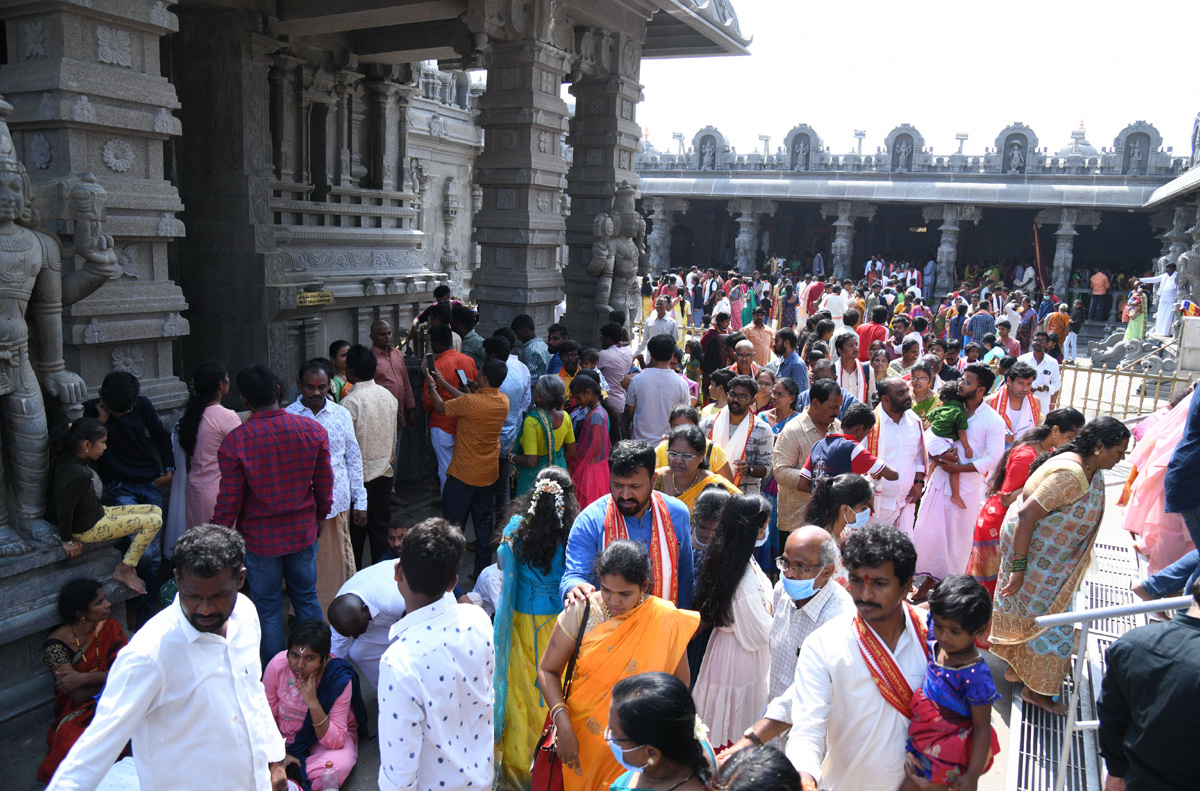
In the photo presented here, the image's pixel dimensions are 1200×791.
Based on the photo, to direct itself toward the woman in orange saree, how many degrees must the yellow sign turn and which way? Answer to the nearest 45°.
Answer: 0° — it already faces them

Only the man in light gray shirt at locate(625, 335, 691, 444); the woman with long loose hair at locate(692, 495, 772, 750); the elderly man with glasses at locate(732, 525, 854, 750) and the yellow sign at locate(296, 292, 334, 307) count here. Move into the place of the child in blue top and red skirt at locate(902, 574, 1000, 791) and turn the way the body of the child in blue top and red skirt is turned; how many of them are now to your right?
4

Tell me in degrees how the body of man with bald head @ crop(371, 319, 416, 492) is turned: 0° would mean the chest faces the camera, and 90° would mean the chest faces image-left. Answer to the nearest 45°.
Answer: approximately 315°

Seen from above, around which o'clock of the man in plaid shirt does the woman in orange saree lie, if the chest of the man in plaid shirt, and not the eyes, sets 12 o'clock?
The woman in orange saree is roughly at 5 o'clock from the man in plaid shirt.

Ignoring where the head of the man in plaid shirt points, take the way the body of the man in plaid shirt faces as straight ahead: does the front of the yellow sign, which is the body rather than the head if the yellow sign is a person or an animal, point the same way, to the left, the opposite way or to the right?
the opposite way

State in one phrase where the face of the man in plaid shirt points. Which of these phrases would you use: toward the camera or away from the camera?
away from the camera

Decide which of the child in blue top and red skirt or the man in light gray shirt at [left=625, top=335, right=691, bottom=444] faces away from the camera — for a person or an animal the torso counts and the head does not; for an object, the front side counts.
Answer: the man in light gray shirt

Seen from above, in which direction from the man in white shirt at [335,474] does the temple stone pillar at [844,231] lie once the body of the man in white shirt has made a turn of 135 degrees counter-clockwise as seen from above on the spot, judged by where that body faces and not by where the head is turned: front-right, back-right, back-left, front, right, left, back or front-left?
front

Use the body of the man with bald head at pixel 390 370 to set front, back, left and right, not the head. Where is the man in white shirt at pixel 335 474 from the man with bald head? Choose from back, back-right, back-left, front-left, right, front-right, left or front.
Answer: front-right

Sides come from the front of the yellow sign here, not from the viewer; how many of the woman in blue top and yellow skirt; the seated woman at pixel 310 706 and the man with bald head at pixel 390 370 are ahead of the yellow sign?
3
